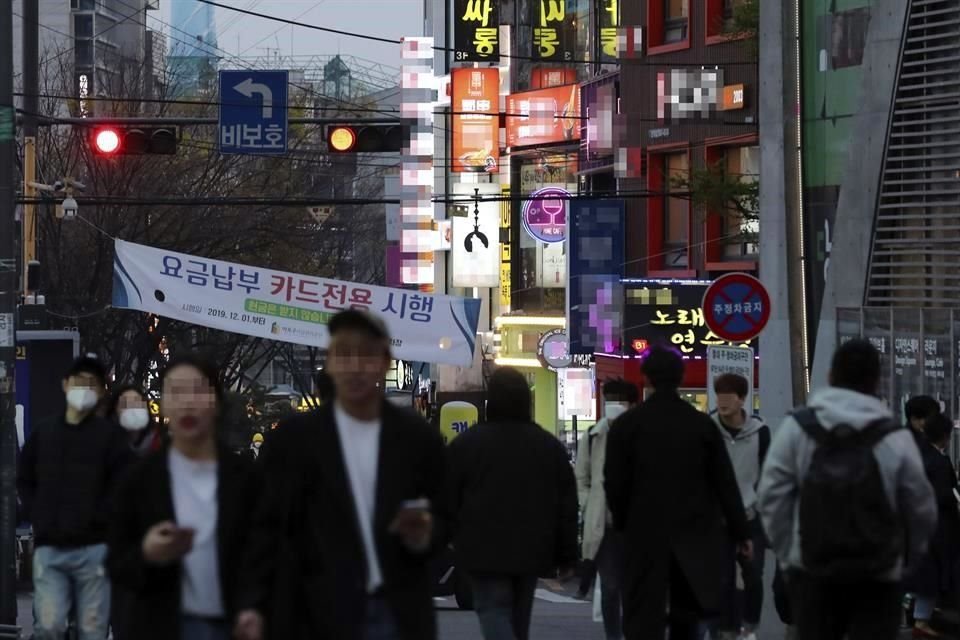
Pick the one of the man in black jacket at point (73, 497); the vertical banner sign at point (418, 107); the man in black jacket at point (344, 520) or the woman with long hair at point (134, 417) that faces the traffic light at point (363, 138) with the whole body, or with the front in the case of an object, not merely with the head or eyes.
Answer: the vertical banner sign

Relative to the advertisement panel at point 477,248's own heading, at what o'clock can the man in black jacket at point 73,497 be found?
The man in black jacket is roughly at 12 o'clock from the advertisement panel.

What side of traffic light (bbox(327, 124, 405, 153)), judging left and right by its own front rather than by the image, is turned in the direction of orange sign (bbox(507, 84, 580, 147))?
back

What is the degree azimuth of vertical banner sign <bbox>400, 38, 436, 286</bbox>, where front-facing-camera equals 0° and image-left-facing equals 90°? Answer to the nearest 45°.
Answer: approximately 0°

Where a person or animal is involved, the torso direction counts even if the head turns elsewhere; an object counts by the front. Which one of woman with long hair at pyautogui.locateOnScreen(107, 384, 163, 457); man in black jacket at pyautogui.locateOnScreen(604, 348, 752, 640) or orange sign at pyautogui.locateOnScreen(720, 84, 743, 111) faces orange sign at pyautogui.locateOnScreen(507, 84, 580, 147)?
the man in black jacket

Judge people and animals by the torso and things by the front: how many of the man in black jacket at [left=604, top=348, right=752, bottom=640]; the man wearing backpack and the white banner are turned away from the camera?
2

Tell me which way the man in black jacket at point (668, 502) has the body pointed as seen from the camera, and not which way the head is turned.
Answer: away from the camera

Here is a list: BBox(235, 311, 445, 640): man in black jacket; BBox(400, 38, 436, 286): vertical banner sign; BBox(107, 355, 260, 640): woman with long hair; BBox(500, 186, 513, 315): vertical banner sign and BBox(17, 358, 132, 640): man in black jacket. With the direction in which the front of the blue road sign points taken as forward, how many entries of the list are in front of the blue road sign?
3
